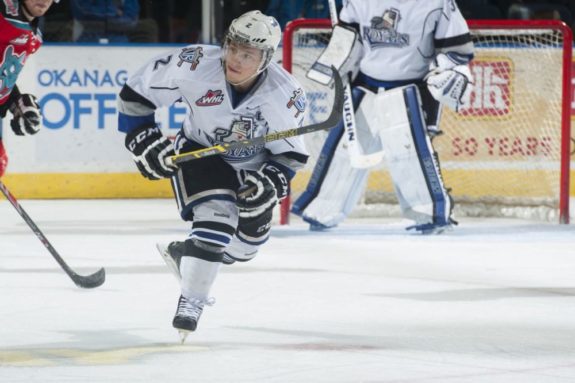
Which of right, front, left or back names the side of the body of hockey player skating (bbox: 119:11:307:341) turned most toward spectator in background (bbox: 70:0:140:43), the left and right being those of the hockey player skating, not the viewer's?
back

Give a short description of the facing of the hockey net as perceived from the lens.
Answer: facing the viewer

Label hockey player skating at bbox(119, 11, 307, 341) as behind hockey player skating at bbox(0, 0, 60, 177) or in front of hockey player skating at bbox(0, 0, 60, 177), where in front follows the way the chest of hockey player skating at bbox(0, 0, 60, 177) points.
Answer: in front

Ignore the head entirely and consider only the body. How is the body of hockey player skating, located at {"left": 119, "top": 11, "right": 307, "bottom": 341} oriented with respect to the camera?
toward the camera

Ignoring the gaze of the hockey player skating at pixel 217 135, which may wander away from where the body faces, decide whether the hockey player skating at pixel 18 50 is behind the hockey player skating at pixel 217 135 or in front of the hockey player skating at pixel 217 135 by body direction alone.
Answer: behind

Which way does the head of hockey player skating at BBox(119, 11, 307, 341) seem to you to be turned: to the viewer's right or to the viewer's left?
to the viewer's left

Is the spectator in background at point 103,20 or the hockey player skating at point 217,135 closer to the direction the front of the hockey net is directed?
the hockey player skating

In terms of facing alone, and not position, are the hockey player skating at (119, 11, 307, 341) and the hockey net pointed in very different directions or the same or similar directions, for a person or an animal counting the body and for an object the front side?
same or similar directions

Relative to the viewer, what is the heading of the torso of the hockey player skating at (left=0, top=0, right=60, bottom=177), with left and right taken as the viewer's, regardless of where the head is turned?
facing the viewer and to the right of the viewer

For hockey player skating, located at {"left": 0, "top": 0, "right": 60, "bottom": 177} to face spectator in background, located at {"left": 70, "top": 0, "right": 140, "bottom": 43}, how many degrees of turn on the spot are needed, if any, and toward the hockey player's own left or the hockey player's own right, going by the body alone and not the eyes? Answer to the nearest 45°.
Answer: approximately 135° to the hockey player's own left

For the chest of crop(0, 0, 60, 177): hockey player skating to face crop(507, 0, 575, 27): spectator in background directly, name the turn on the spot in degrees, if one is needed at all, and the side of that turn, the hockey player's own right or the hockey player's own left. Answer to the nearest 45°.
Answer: approximately 90° to the hockey player's own left

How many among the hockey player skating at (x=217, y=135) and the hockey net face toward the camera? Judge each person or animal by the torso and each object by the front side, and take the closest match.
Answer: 2
